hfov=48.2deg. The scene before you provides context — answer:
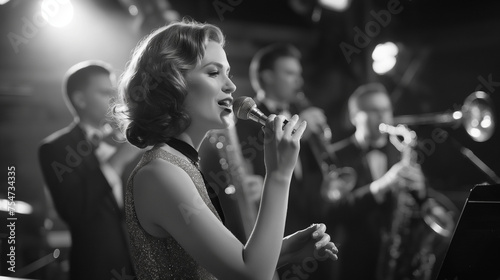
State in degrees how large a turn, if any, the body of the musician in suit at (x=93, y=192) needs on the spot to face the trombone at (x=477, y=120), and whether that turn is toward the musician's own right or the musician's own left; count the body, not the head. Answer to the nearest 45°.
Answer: approximately 45° to the musician's own left

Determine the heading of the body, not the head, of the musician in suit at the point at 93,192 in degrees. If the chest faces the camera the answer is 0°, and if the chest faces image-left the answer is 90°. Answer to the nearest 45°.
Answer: approximately 315°

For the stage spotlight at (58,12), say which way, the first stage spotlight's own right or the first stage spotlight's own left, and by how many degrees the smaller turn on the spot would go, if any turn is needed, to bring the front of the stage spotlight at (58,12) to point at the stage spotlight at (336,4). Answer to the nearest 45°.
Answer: approximately 45° to the first stage spotlight's own left

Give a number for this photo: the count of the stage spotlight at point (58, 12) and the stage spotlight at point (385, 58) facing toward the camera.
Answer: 2

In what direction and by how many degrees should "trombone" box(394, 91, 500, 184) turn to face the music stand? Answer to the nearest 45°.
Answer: approximately 45° to its right

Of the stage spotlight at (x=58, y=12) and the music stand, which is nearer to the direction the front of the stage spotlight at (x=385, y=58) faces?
the music stand

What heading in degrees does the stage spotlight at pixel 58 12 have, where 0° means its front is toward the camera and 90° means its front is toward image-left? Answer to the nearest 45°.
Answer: approximately 0°

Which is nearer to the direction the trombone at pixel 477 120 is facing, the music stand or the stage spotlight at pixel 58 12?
the music stand

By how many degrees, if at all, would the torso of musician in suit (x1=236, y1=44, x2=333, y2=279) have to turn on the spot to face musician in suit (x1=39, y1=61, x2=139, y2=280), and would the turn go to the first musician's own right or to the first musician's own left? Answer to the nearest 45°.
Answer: approximately 135° to the first musician's own right
